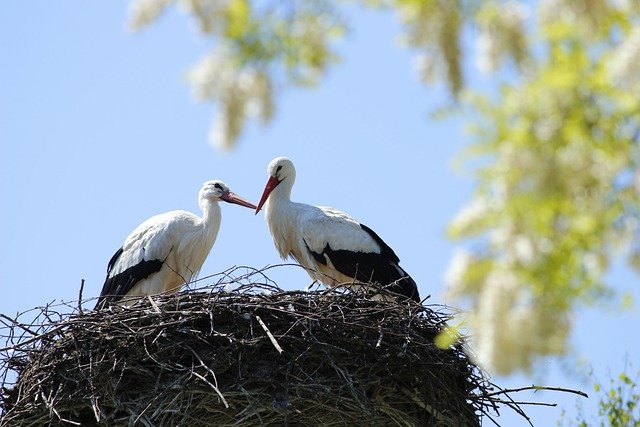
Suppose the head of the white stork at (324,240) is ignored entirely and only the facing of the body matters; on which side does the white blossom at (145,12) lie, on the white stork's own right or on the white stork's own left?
on the white stork's own left

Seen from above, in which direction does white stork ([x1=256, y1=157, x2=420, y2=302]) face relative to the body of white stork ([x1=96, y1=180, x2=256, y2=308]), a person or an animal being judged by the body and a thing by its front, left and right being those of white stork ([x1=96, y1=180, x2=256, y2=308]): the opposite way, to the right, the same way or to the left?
the opposite way

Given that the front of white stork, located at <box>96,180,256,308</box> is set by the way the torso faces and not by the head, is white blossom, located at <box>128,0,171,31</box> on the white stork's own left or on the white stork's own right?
on the white stork's own right

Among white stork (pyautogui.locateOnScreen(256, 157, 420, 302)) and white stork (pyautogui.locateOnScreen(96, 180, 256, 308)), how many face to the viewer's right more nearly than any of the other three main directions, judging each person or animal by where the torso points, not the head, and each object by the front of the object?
1

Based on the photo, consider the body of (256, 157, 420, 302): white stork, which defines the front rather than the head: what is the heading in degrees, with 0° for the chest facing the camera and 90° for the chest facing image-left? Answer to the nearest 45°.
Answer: approximately 90°

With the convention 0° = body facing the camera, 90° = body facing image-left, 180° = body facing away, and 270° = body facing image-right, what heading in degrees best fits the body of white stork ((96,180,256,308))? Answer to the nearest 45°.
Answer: approximately 270°

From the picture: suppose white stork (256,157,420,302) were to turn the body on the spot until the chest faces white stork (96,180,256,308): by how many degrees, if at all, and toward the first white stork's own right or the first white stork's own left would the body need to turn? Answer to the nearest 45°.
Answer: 0° — it already faces it
